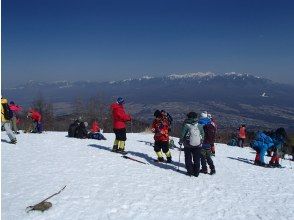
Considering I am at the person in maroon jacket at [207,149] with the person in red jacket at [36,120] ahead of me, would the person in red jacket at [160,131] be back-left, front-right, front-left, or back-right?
front-left

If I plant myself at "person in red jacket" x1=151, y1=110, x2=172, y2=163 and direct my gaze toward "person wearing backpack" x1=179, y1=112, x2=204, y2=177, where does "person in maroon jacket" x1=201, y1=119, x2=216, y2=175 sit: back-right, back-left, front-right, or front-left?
front-left
